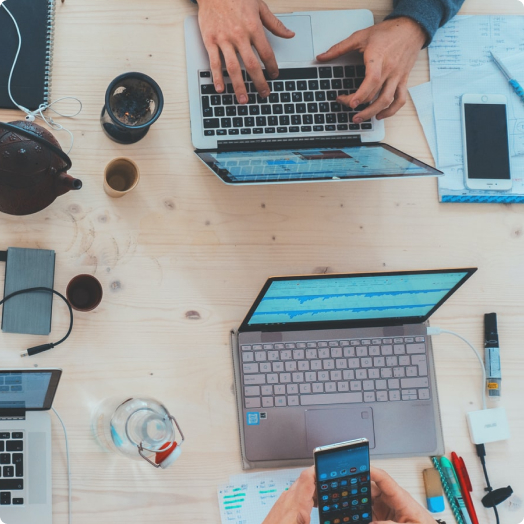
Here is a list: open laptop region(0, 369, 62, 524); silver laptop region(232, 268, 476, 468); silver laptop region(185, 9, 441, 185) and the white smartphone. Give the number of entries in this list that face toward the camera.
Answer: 3

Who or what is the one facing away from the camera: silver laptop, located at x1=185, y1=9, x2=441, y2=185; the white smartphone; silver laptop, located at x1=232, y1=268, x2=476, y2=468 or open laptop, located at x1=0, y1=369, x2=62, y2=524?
silver laptop, located at x1=185, y1=9, x2=441, y2=185

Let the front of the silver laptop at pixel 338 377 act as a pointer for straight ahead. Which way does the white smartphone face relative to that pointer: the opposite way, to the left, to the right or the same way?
the same way

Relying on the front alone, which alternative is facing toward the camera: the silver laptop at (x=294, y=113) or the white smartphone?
the white smartphone

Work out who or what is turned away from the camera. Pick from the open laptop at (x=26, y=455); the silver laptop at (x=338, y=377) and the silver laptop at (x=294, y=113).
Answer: the silver laptop at (x=294, y=113)

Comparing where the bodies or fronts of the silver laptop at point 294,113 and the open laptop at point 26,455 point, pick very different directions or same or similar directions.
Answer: very different directions

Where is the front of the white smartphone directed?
toward the camera

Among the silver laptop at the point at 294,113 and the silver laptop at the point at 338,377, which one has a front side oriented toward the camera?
the silver laptop at the point at 338,377

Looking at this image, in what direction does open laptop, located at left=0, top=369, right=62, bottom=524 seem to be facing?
toward the camera

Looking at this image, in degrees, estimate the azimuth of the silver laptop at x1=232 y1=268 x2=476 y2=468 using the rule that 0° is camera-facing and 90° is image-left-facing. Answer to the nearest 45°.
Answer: approximately 0°
